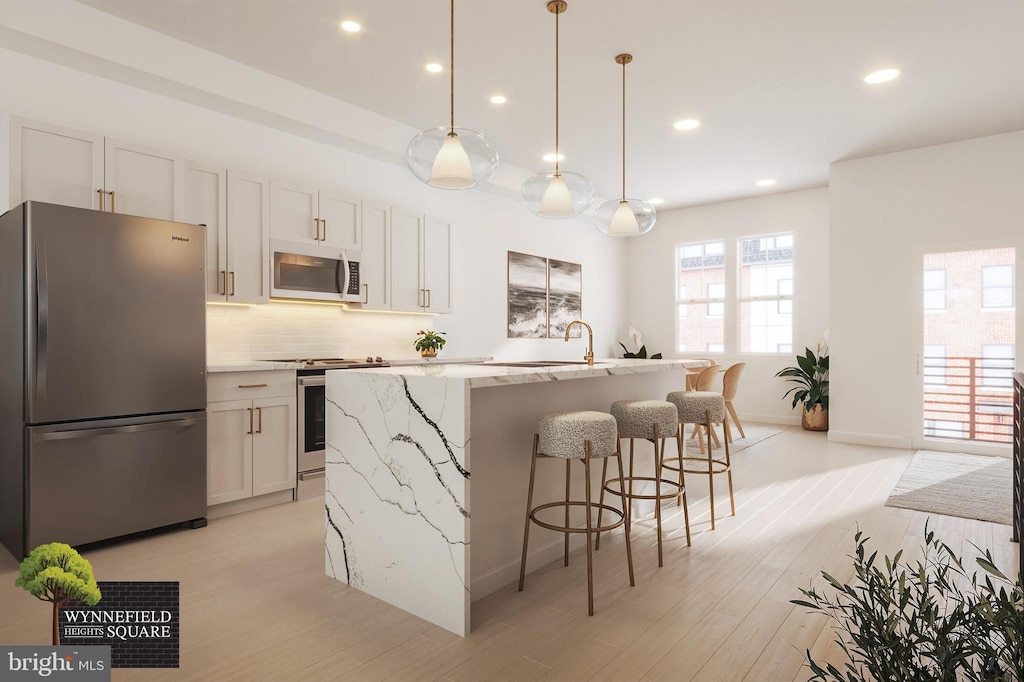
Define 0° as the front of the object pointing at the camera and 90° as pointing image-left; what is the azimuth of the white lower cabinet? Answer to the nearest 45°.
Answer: approximately 315°

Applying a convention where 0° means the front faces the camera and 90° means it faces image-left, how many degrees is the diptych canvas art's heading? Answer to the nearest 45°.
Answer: approximately 315°

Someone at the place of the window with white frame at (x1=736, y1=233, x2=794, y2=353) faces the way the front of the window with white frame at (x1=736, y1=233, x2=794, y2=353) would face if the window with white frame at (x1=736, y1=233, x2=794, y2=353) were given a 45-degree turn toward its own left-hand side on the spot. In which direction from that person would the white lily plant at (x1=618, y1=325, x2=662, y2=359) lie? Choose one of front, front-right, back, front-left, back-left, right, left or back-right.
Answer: back-right

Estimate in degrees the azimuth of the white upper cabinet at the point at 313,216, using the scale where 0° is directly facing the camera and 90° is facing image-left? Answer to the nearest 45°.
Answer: approximately 315°

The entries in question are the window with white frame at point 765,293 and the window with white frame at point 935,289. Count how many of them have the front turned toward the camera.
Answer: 2

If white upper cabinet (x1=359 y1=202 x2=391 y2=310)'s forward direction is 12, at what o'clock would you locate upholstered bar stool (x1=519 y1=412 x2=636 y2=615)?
The upholstered bar stool is roughly at 1 o'clock from the white upper cabinet.
